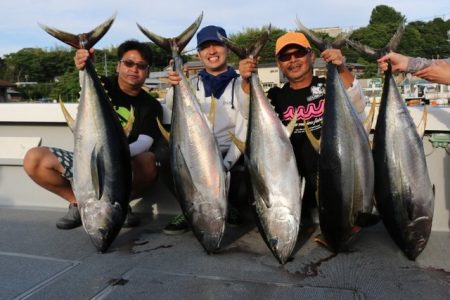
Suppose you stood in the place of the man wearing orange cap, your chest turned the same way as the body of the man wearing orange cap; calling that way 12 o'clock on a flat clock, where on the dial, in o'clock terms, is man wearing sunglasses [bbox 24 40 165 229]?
The man wearing sunglasses is roughly at 3 o'clock from the man wearing orange cap.

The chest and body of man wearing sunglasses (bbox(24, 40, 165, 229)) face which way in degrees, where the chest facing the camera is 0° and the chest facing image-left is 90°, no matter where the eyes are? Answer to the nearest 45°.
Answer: approximately 0°

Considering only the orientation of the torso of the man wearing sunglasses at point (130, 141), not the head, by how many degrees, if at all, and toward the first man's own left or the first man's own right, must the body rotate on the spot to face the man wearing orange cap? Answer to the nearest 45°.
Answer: approximately 45° to the first man's own left

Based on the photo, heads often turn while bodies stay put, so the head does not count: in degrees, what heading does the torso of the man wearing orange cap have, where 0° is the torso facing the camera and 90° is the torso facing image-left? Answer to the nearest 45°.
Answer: approximately 0°

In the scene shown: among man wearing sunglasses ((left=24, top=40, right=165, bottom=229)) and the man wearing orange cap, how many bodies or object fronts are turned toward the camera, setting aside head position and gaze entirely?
2
